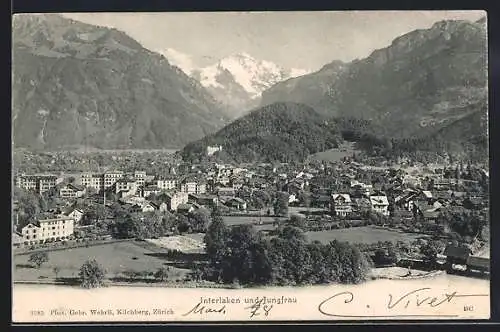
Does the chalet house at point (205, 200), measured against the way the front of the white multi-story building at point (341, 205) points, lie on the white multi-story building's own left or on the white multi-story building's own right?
on the white multi-story building's own right

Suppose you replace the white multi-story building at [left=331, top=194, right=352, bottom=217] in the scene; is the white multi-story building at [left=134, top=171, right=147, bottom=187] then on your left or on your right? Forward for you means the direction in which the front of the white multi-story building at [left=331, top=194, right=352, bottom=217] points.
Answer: on your right

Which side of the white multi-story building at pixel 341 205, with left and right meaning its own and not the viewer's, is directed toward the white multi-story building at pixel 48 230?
right

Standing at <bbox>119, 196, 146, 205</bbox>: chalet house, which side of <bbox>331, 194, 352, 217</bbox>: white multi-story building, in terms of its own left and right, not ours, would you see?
right

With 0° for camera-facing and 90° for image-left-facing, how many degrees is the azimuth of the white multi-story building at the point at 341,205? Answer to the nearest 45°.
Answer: approximately 0°

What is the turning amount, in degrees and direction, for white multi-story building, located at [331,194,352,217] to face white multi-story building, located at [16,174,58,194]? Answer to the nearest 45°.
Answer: approximately 90° to its right

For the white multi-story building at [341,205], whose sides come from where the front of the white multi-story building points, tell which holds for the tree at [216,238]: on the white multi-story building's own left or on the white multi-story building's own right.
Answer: on the white multi-story building's own right
